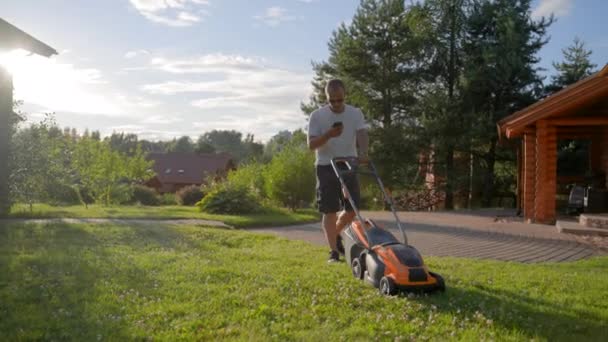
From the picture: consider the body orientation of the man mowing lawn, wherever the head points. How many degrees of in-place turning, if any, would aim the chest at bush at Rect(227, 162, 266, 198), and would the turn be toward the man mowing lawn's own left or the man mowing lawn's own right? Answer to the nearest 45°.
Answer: approximately 180°

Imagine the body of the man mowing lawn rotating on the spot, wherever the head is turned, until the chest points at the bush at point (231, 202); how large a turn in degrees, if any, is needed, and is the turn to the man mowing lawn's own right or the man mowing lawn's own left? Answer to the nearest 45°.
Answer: approximately 180°

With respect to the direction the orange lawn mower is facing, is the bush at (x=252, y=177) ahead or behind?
behind

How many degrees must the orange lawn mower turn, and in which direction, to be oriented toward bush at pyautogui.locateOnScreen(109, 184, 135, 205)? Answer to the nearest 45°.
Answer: approximately 180°

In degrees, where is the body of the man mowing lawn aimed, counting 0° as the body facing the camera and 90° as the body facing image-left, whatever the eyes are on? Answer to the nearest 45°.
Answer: approximately 0°

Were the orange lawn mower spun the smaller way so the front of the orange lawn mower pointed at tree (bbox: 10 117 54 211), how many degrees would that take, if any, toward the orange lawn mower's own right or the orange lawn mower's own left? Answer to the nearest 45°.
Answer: approximately 180°

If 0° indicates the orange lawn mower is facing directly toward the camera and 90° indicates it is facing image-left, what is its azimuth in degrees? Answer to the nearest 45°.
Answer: approximately 315°

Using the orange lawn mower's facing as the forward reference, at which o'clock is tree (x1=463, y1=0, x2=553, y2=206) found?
The tree is roughly at 8 o'clock from the orange lawn mower.

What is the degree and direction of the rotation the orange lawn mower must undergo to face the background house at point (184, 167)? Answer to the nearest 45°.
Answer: approximately 180°

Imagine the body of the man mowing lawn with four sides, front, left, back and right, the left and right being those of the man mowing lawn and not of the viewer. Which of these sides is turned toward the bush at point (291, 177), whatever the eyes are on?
back

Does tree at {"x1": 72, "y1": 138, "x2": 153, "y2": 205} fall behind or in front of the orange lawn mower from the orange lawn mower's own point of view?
behind
